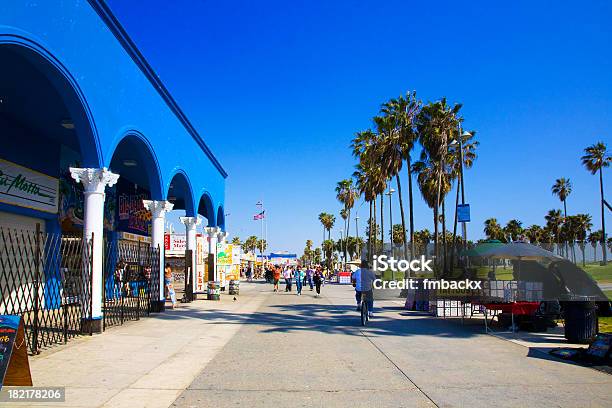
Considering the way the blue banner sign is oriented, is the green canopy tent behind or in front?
in front

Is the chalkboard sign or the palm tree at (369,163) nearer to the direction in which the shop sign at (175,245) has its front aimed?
the chalkboard sign

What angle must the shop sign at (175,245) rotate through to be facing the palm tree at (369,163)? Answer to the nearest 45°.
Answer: approximately 90° to its left

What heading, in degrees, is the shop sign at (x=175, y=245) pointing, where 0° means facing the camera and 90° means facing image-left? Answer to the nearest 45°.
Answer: approximately 0°

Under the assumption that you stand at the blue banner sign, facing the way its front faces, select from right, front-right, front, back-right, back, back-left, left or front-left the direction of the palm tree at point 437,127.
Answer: back

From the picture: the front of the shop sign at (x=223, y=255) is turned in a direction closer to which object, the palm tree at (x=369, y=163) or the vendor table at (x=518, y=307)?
the vendor table

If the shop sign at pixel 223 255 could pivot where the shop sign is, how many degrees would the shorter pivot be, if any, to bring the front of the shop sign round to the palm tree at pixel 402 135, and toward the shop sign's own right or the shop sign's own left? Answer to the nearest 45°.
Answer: approximately 90° to the shop sign's own left

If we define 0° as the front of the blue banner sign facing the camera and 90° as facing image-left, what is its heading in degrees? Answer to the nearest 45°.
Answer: approximately 0°
